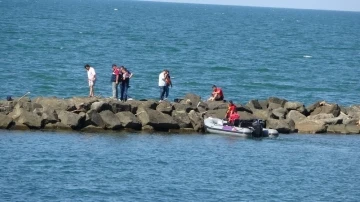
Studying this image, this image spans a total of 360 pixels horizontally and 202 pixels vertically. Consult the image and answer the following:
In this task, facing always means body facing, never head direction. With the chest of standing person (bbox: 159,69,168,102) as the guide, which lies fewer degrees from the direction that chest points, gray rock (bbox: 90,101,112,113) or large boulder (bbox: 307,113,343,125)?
the large boulder

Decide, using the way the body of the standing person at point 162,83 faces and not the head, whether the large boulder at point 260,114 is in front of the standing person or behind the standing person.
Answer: in front

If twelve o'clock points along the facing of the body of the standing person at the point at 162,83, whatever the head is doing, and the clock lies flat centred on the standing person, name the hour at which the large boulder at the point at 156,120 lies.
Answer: The large boulder is roughly at 3 o'clock from the standing person.

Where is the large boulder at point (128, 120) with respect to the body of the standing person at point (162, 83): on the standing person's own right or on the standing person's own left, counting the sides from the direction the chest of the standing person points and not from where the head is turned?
on the standing person's own right

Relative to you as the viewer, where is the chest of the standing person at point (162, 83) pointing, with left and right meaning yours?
facing to the right of the viewer

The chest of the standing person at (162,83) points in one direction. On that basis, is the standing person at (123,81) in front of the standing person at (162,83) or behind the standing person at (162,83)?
behind

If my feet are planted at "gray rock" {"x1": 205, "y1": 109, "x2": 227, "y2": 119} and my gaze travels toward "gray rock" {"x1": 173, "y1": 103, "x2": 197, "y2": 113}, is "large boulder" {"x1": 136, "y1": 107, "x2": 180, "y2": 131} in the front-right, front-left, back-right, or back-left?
front-left

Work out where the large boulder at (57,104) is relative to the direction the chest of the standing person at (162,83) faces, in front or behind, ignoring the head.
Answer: behind

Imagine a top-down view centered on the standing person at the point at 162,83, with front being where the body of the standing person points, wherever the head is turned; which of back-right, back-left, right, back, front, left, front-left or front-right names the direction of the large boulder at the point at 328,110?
front
